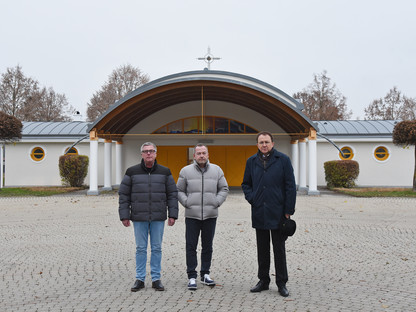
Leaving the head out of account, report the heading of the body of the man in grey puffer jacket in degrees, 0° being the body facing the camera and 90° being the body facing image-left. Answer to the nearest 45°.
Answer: approximately 0°

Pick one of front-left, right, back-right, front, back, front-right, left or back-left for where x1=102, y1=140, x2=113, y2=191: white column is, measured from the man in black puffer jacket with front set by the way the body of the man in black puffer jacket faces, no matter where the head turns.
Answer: back

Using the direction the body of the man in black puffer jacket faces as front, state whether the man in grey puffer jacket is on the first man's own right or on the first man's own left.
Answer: on the first man's own left

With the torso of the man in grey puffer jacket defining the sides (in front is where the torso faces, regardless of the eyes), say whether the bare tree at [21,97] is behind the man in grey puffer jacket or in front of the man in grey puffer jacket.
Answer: behind

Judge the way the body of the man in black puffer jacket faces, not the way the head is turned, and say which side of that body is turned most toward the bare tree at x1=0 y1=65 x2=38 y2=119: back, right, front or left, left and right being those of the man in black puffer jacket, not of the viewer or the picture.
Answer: back

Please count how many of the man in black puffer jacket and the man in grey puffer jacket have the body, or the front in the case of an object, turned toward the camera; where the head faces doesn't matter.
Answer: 2

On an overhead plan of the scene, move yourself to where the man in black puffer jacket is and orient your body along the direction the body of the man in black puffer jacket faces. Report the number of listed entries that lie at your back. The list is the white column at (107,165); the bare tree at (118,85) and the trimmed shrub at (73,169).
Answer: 3

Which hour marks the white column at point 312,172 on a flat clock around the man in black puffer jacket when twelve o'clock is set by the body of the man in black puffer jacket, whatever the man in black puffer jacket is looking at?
The white column is roughly at 7 o'clock from the man in black puffer jacket.

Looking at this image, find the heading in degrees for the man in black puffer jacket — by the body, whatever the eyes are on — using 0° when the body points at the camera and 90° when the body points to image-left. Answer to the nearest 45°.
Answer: approximately 0°
